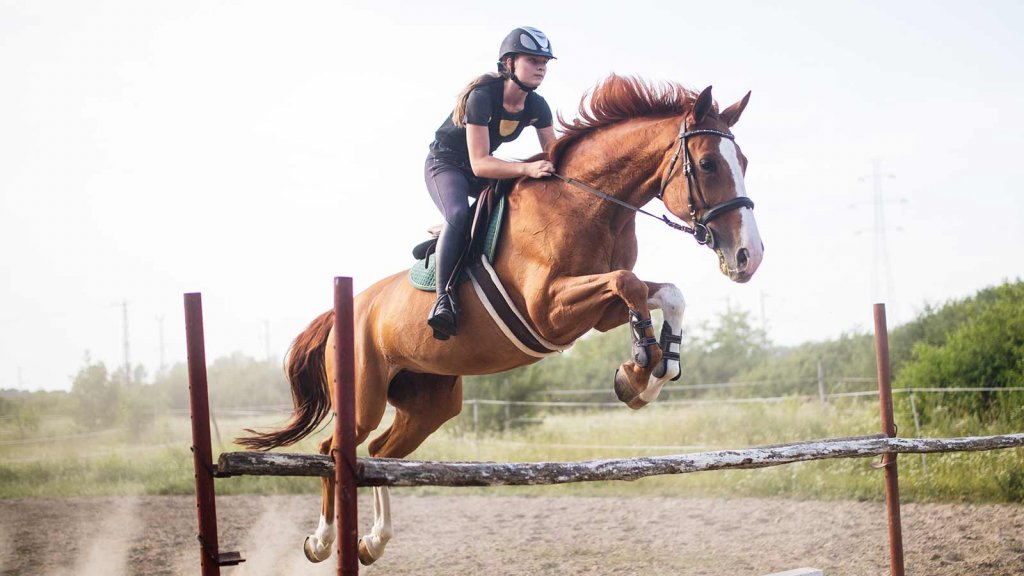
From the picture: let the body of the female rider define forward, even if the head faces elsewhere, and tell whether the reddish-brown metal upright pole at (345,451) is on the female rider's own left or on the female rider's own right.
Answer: on the female rider's own right

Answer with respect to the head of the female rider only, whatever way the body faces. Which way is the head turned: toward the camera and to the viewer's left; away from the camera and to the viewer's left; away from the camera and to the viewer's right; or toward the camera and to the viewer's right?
toward the camera and to the viewer's right

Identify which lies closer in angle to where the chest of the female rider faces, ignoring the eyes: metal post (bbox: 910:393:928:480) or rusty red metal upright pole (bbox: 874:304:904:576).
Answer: the rusty red metal upright pole

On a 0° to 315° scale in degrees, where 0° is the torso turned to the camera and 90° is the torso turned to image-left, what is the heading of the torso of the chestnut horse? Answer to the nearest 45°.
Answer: approximately 315°

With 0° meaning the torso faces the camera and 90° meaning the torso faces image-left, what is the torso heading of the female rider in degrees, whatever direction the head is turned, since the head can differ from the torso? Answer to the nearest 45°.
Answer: approximately 315°

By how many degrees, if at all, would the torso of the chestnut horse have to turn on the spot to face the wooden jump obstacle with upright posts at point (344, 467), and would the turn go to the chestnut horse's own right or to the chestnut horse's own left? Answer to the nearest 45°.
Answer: approximately 90° to the chestnut horse's own right

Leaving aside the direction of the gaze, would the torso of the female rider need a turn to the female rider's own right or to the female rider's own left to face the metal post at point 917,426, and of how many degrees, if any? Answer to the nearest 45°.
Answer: approximately 90° to the female rider's own left

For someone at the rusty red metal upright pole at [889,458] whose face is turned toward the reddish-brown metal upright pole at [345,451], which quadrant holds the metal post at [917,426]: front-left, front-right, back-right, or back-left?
back-right
